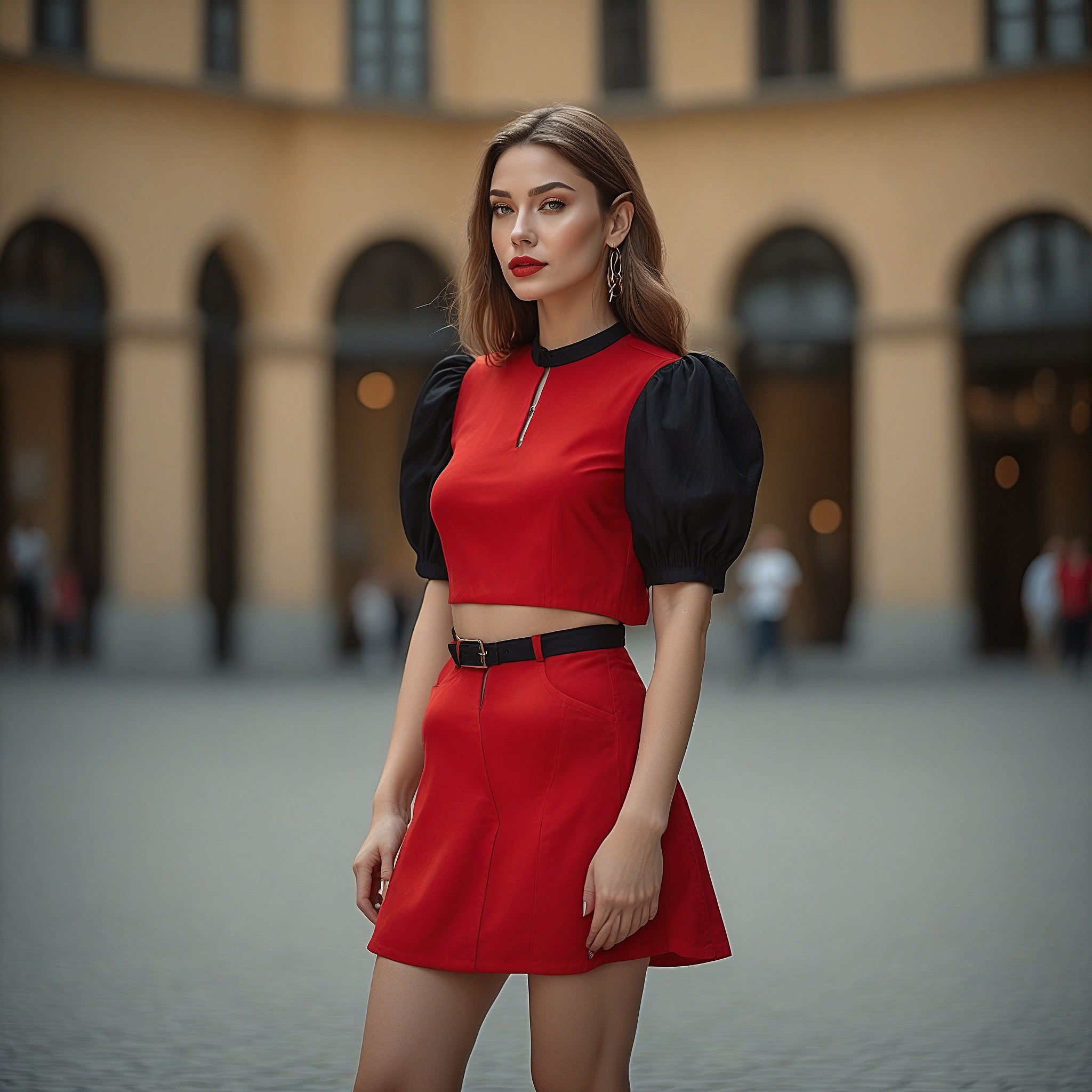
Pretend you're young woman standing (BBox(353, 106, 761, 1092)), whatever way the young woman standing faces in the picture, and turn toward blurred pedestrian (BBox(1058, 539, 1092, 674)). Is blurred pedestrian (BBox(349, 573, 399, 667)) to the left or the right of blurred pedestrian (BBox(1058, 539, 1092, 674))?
left

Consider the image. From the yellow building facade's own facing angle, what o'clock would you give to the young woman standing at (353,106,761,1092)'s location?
The young woman standing is roughly at 12 o'clock from the yellow building facade.

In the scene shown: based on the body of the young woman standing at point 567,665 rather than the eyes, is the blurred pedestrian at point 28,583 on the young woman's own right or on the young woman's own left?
on the young woman's own right

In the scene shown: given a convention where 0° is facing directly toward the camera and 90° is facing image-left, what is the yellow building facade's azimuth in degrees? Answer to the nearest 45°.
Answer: approximately 0°

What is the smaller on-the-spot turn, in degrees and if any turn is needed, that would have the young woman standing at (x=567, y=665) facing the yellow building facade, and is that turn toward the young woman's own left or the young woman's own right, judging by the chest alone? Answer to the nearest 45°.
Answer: approximately 135° to the young woman's own right

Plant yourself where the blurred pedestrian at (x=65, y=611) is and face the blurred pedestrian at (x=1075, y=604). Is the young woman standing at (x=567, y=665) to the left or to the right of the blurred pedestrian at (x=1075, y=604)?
right

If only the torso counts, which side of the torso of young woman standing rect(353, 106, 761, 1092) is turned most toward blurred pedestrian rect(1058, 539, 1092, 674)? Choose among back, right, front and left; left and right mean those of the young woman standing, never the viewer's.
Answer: back

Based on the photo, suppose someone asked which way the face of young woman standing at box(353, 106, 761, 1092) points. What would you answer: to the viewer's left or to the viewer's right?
to the viewer's left
